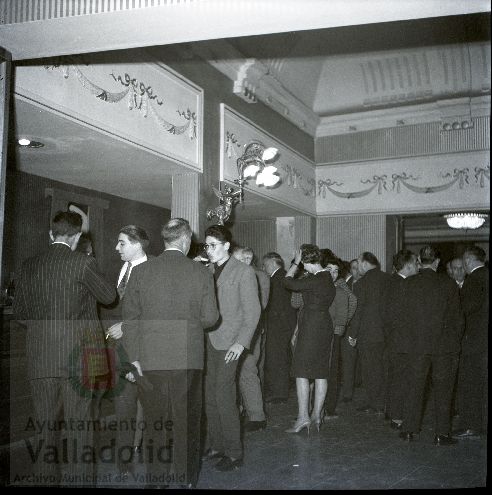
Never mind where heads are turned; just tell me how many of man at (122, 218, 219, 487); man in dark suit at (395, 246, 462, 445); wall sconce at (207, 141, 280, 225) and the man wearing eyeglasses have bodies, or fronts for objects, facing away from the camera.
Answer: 2

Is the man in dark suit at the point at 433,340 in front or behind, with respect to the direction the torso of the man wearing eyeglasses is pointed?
behind

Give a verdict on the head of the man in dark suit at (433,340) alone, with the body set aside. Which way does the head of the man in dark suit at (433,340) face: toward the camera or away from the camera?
away from the camera

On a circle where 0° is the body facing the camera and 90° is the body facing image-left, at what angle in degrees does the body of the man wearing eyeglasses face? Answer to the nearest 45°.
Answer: approximately 45°

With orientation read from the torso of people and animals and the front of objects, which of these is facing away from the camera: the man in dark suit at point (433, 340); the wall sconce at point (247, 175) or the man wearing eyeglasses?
the man in dark suit

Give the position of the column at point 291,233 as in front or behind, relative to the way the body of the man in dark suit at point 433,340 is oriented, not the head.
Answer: in front

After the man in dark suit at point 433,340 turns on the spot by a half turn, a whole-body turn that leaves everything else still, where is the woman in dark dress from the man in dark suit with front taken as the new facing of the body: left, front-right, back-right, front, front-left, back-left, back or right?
right

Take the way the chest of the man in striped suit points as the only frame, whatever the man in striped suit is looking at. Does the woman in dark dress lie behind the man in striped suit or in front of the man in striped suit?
in front

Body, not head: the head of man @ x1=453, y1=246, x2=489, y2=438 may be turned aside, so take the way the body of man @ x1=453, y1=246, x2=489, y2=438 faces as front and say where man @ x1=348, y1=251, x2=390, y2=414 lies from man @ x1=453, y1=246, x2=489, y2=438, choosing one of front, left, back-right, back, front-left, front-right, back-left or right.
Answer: front

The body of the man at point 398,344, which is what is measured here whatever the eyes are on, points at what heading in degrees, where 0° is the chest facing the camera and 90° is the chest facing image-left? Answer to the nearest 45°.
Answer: approximately 225°

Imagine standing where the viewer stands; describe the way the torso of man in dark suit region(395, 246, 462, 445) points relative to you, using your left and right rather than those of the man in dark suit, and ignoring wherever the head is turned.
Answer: facing away from the viewer

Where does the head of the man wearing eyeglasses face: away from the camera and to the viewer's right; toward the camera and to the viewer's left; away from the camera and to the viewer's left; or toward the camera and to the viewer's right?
toward the camera and to the viewer's left
